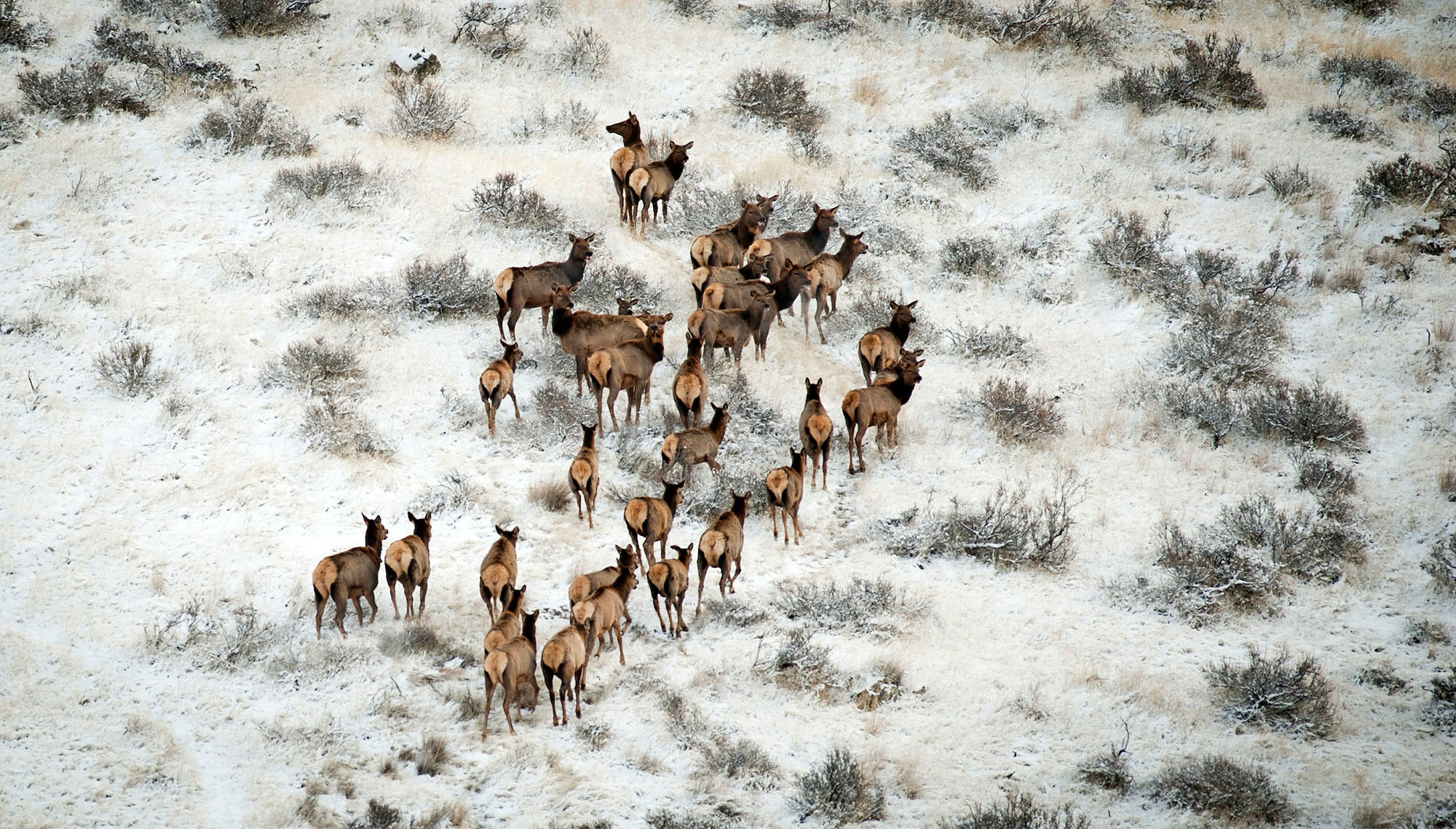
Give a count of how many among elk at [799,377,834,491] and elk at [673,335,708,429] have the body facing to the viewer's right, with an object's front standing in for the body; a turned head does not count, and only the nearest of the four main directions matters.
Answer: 0

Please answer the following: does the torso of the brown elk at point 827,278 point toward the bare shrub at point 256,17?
no

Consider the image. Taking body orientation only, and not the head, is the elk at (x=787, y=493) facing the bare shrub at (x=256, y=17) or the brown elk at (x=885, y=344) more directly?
the brown elk

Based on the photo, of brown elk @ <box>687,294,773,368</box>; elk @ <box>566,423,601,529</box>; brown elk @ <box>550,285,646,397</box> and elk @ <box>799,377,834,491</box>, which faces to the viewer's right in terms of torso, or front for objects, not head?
brown elk @ <box>687,294,773,368</box>

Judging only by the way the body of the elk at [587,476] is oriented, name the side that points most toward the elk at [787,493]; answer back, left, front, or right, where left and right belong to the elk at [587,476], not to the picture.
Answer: right

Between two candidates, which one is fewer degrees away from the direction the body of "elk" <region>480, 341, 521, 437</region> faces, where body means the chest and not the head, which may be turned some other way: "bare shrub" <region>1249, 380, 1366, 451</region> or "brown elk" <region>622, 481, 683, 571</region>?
the bare shrub

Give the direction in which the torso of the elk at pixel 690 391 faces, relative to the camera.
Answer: away from the camera

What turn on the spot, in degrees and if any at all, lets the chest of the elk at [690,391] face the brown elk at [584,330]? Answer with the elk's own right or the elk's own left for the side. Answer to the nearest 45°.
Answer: approximately 45° to the elk's own left

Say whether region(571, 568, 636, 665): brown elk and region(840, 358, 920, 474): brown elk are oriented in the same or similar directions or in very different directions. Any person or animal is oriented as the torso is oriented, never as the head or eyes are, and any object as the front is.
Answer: same or similar directions

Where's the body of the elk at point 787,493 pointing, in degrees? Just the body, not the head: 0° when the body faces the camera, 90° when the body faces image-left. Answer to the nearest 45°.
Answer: approximately 225°

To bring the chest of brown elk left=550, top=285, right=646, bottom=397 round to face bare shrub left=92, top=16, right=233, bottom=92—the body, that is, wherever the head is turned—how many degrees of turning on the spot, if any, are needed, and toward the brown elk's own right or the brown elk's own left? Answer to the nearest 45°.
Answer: approximately 45° to the brown elk's own right

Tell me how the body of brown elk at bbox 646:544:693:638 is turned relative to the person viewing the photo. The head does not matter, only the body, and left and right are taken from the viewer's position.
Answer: facing away from the viewer and to the right of the viewer

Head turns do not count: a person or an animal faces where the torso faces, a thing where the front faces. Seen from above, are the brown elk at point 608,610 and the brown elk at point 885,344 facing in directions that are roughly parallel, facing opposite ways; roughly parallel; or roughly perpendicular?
roughly parallel

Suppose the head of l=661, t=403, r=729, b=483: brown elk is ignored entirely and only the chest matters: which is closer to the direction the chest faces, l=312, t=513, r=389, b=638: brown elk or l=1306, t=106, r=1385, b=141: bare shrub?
the bare shrub

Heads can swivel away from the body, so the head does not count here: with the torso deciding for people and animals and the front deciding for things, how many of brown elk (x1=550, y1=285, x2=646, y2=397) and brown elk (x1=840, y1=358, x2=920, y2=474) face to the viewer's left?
1

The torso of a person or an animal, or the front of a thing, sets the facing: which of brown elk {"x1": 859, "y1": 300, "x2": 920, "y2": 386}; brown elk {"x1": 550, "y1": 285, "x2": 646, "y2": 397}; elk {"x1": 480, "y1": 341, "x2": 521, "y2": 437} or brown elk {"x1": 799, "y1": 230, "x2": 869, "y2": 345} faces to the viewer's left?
brown elk {"x1": 550, "y1": 285, "x2": 646, "y2": 397}

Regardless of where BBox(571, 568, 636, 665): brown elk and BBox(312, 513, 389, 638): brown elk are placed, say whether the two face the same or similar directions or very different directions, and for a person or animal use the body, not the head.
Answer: same or similar directions

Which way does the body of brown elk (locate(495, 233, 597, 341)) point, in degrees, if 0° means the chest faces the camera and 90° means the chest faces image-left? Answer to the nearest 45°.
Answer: approximately 225°

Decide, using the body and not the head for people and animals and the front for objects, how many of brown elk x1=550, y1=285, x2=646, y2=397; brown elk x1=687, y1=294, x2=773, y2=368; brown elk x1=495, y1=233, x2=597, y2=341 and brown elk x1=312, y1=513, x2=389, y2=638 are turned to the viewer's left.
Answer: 1

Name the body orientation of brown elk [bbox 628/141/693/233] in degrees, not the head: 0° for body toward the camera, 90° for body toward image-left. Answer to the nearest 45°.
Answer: approximately 225°

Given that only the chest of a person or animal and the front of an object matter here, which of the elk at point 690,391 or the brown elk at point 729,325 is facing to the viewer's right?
the brown elk
